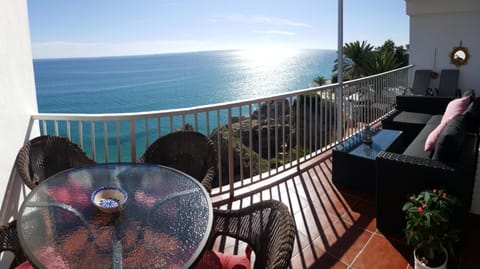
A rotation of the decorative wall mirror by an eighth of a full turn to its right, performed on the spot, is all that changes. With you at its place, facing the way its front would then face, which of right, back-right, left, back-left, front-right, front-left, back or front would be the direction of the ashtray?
front-left

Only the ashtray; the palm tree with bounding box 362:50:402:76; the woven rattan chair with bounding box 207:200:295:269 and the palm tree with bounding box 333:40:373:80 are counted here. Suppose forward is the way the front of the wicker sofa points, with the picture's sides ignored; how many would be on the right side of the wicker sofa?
2

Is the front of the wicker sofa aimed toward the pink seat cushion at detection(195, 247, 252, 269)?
no

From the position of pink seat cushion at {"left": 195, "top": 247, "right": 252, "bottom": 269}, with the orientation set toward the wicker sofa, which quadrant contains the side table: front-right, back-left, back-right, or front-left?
front-left

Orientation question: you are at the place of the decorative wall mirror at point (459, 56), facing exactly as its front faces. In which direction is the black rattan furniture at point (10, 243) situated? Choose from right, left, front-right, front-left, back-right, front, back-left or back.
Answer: front

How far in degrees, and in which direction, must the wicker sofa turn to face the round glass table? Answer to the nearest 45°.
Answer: approximately 45° to its left

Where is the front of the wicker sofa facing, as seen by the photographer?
facing to the left of the viewer

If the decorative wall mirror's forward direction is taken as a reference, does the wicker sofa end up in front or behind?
in front

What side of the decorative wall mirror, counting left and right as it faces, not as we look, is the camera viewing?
front

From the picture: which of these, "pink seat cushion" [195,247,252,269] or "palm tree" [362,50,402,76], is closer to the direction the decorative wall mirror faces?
the pink seat cushion

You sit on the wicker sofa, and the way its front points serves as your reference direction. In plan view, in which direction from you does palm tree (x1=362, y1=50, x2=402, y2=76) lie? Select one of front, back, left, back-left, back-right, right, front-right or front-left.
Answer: right
